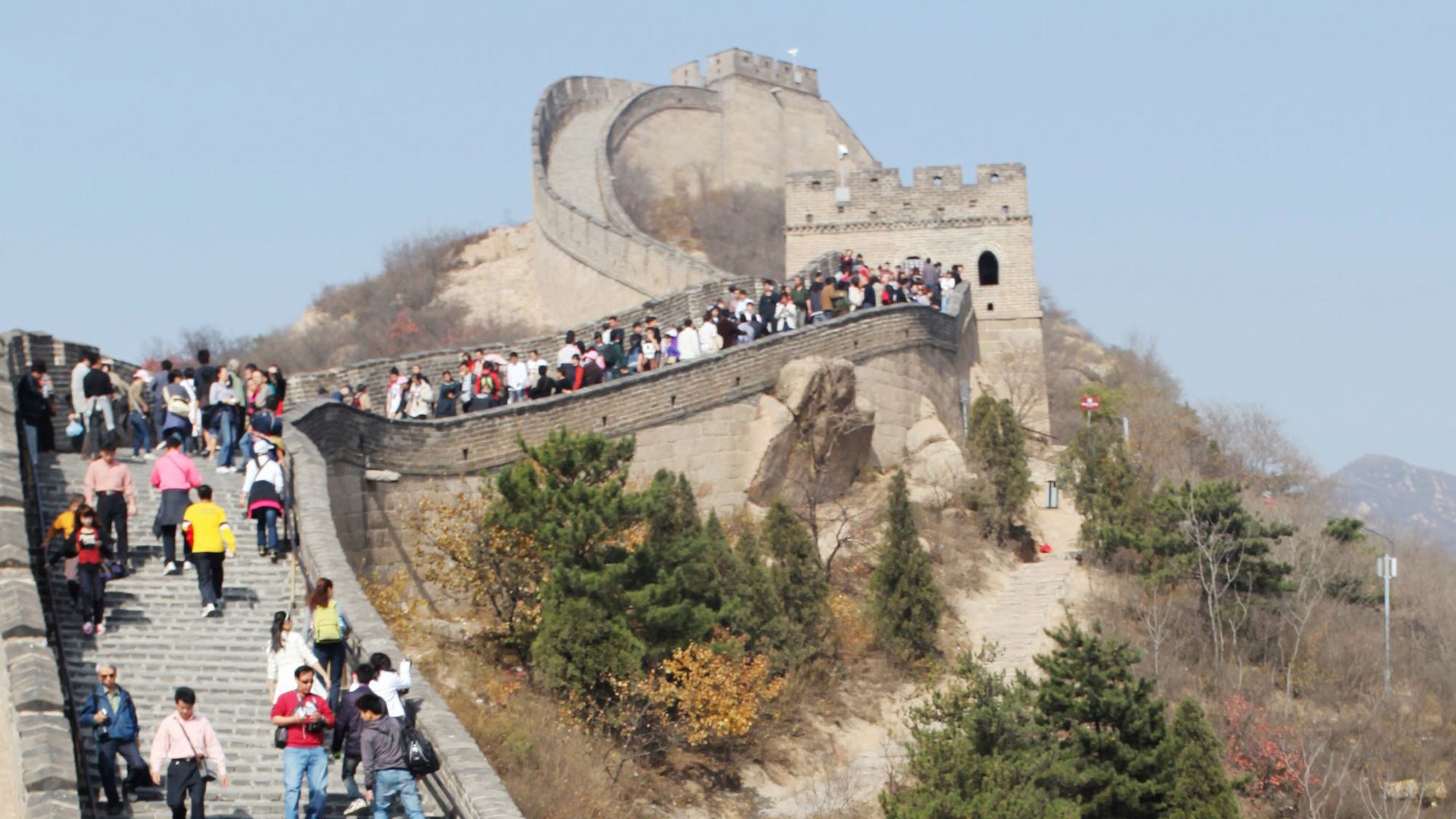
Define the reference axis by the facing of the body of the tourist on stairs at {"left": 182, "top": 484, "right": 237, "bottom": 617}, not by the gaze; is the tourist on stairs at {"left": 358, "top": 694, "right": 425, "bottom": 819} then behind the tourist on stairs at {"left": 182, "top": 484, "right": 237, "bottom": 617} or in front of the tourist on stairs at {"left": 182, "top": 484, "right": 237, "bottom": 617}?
behind

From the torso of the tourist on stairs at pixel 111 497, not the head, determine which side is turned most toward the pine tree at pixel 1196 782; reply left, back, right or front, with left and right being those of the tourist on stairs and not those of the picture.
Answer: left

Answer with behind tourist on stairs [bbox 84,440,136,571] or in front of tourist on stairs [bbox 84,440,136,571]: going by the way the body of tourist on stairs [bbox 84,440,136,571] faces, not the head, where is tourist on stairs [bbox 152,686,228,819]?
in front

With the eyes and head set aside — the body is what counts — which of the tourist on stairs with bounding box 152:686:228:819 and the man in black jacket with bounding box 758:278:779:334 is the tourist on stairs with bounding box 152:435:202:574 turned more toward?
the man in black jacket

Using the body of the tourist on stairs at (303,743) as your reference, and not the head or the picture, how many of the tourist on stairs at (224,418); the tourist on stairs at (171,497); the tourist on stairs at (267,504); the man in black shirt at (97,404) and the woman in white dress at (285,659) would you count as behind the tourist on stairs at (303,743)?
5

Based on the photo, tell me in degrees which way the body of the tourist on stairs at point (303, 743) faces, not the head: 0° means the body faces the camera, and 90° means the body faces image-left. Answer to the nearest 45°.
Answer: approximately 0°

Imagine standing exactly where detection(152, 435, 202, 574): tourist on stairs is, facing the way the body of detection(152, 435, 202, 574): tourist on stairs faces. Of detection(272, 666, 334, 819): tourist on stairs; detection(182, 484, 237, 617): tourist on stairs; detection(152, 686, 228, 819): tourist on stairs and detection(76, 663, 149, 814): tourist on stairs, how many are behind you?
4

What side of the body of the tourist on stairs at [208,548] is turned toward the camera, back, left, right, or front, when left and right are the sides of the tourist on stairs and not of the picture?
back
